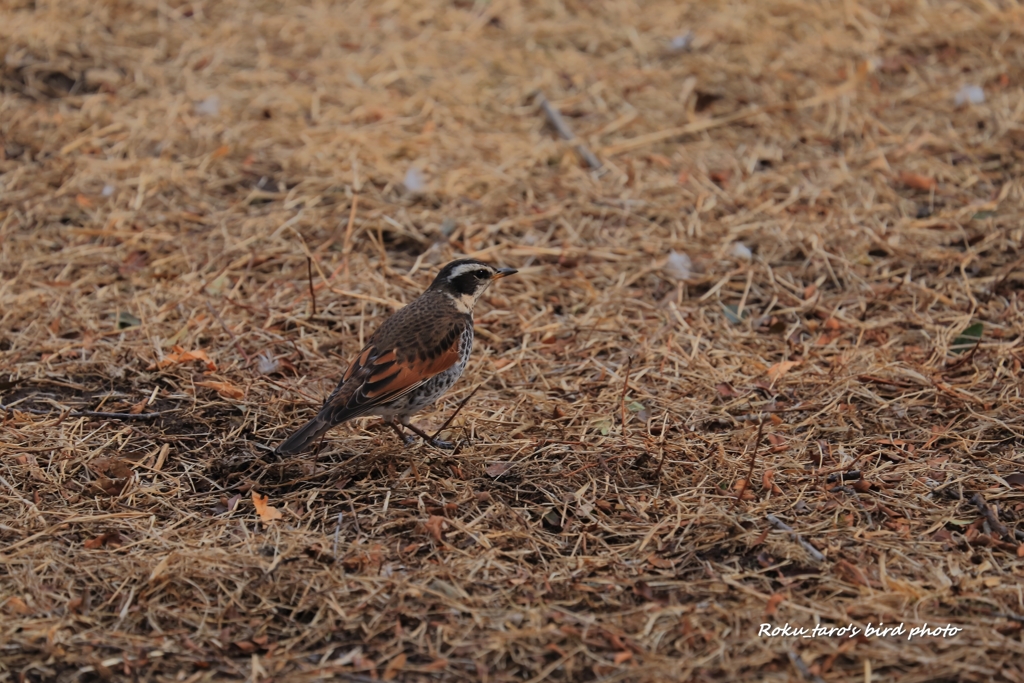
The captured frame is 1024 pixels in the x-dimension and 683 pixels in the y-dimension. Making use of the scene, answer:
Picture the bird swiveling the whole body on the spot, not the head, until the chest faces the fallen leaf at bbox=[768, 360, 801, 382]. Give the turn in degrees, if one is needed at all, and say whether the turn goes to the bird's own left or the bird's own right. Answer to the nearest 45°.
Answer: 0° — it already faces it

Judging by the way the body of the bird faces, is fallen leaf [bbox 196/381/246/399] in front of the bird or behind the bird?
behind

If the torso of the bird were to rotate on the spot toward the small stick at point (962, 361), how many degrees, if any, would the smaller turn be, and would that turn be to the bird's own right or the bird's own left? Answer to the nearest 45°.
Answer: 0° — it already faces it

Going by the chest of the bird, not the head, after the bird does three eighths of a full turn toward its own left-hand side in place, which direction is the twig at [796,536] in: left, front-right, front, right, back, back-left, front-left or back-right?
back

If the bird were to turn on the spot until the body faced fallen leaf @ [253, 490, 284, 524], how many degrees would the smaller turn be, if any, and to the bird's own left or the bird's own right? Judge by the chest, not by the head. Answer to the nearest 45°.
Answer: approximately 135° to the bird's own right

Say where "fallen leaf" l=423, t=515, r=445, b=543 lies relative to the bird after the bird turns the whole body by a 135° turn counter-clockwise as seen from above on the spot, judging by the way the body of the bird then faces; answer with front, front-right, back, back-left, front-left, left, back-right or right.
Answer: back-left

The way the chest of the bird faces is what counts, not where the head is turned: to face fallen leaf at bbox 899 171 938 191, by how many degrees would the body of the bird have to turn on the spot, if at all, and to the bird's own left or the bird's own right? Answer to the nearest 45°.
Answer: approximately 45° to the bird's own left

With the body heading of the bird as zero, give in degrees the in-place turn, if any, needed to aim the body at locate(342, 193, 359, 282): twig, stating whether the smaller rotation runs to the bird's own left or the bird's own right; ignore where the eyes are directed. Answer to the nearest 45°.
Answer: approximately 90° to the bird's own left

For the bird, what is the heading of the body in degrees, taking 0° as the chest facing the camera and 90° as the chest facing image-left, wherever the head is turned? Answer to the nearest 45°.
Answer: approximately 270°

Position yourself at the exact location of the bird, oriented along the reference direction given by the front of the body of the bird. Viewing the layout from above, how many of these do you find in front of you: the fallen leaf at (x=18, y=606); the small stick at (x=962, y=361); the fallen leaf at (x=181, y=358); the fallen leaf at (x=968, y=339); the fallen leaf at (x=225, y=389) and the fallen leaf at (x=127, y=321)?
2

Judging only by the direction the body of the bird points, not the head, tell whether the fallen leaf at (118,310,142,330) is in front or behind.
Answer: behind

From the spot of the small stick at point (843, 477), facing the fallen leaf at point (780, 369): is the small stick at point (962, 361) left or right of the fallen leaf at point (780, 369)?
right
